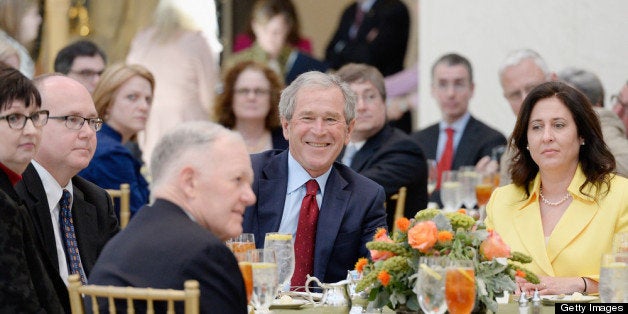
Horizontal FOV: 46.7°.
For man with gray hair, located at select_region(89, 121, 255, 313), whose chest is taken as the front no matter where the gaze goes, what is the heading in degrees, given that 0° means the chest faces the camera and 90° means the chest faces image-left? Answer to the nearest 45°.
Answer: approximately 225°

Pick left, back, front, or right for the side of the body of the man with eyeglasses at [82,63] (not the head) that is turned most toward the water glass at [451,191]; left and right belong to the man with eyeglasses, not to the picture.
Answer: front

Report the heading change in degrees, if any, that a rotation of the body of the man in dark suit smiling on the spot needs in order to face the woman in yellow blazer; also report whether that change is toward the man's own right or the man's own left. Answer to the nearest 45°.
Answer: approximately 90° to the man's own left

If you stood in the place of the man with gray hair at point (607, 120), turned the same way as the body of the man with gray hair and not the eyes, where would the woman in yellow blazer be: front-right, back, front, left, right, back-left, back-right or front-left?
left

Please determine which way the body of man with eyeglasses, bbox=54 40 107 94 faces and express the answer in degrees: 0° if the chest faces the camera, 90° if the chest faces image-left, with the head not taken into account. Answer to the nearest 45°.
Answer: approximately 315°

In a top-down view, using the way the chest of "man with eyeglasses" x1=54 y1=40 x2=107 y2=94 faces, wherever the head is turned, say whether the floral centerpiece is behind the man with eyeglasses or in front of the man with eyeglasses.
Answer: in front

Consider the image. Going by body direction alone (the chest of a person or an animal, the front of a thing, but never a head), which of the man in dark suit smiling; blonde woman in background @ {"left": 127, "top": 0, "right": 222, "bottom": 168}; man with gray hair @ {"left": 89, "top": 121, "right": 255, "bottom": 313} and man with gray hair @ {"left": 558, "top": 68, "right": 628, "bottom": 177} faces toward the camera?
the man in dark suit smiling

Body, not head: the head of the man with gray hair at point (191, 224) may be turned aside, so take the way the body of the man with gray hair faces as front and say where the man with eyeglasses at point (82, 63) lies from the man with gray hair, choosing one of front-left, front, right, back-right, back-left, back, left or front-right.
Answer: front-left

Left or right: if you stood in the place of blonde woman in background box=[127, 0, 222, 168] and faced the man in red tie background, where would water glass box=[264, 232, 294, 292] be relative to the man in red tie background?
right

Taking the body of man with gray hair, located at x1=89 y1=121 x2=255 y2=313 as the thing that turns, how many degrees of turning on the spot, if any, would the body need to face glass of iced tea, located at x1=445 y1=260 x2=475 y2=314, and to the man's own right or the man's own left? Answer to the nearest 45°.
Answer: approximately 45° to the man's own right
